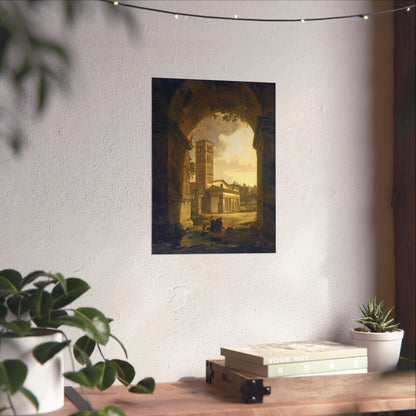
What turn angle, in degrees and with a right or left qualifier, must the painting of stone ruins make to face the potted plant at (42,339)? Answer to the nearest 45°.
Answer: approximately 45° to its right

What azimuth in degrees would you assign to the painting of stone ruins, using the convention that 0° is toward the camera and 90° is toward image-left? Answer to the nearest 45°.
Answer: approximately 0°
